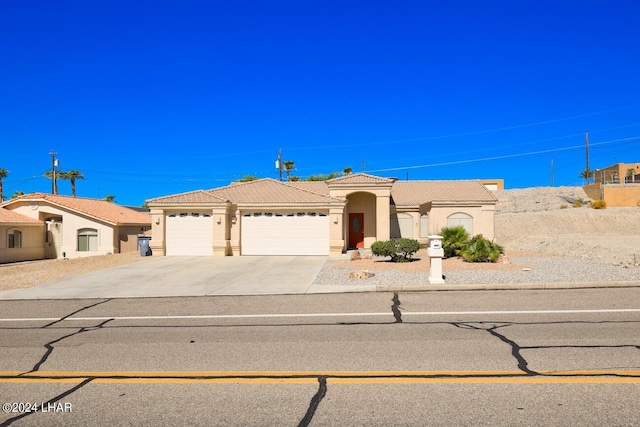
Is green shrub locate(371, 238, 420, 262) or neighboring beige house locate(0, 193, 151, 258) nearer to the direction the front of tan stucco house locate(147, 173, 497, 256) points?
the green shrub

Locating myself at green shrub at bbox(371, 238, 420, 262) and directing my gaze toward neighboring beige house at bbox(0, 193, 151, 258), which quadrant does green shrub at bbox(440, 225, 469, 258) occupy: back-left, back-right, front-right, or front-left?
back-right

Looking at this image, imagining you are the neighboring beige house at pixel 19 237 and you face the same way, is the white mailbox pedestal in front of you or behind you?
in front

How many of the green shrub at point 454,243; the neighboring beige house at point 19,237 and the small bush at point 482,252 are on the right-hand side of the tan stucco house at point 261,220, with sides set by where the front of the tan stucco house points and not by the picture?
1

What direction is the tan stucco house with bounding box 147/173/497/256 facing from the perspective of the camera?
toward the camera
